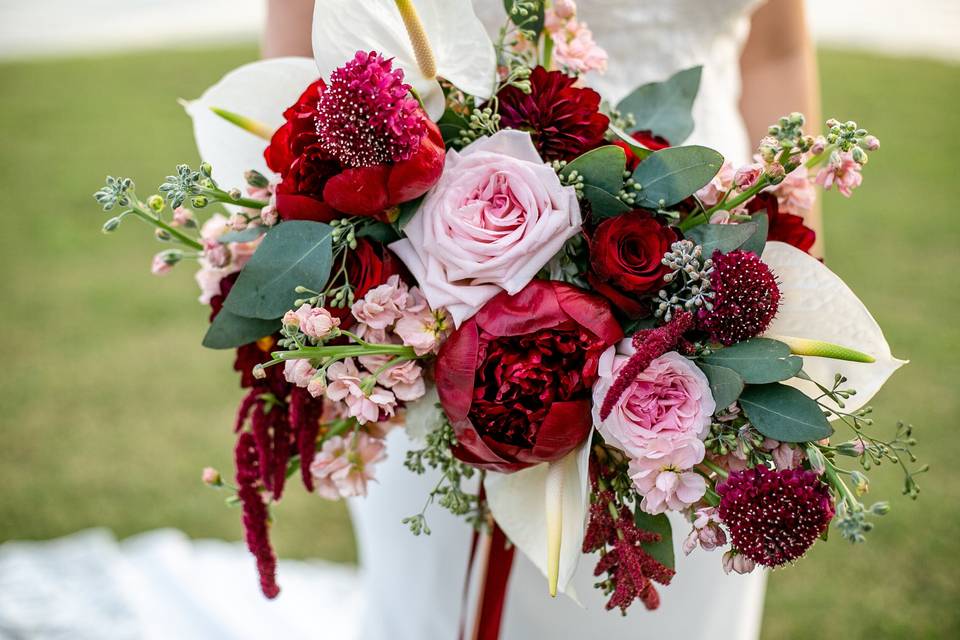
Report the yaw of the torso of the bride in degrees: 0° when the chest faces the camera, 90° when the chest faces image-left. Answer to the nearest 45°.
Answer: approximately 0°
